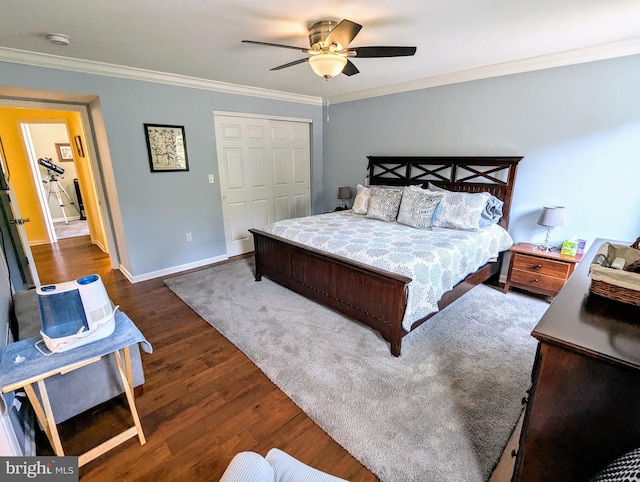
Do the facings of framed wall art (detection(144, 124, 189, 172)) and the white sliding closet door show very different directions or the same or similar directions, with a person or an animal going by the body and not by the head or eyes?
same or similar directions

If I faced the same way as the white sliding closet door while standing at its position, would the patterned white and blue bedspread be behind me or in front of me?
in front

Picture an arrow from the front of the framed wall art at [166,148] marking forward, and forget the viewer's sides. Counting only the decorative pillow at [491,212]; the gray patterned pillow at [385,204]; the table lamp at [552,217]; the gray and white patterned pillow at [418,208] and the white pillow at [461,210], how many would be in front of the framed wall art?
5

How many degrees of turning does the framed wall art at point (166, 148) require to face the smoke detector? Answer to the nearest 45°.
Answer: approximately 90° to its right

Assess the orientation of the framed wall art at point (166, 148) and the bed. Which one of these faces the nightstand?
the framed wall art

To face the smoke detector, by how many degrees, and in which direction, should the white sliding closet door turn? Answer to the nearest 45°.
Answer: approximately 90° to its right

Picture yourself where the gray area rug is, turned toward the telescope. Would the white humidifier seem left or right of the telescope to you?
left

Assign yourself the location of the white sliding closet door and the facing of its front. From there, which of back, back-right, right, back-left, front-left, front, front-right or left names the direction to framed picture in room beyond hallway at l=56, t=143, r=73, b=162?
back

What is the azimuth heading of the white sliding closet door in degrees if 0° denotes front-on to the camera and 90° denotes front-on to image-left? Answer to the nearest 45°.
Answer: approximately 315°

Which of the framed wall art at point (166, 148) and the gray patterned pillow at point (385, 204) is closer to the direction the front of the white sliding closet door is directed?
the gray patterned pillow

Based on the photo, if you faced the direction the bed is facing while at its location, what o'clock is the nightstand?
The nightstand is roughly at 7 o'clock from the bed.

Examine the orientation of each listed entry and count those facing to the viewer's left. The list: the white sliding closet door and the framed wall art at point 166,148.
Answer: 0

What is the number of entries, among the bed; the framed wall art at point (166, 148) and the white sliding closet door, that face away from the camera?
0

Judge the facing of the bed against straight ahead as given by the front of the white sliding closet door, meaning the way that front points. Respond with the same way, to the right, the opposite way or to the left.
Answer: to the right

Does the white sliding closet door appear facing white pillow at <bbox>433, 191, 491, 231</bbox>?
yes

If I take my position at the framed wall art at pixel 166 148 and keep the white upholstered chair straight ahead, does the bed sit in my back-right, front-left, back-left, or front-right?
front-left

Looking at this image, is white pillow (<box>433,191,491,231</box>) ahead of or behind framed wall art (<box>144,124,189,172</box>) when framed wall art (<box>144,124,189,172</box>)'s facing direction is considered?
ahead
